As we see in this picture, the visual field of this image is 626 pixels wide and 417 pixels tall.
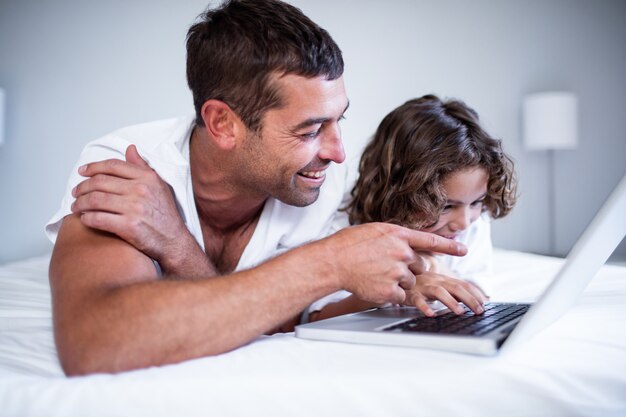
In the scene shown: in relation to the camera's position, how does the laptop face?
facing away from the viewer and to the left of the viewer
